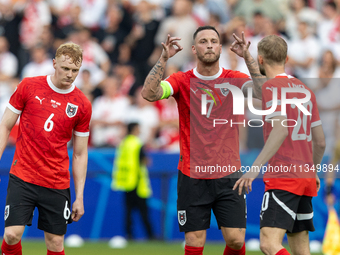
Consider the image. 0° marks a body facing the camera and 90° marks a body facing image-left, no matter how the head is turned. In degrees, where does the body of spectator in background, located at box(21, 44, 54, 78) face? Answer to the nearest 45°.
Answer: approximately 0°

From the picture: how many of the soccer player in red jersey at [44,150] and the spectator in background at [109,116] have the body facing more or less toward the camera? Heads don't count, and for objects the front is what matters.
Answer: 2

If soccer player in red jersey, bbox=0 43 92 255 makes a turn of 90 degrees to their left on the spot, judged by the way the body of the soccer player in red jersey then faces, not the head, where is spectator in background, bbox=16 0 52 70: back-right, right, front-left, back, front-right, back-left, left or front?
left

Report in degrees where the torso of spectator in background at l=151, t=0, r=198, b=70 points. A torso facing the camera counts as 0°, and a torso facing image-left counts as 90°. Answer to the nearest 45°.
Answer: approximately 0°

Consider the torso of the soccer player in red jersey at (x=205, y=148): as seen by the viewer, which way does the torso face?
toward the camera

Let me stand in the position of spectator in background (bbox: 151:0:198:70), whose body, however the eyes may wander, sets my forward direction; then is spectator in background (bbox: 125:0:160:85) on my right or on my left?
on my right

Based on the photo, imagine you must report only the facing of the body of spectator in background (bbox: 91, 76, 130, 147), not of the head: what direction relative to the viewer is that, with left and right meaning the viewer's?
facing the viewer

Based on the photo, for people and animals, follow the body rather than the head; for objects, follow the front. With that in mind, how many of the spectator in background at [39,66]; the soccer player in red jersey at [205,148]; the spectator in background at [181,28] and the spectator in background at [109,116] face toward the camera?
4

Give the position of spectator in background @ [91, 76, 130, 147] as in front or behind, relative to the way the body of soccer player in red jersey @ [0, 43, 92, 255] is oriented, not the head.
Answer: behind

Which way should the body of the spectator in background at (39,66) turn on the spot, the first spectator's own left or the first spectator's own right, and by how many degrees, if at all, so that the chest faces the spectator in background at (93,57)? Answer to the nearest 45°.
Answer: approximately 90° to the first spectator's own left

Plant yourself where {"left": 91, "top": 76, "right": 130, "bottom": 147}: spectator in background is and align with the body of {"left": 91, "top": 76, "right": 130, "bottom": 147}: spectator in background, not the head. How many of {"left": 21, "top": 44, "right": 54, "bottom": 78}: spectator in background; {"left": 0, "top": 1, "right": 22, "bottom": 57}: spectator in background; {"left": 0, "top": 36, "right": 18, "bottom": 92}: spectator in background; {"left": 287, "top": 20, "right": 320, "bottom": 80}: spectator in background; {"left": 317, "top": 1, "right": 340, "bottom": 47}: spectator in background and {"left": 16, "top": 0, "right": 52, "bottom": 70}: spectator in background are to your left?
2

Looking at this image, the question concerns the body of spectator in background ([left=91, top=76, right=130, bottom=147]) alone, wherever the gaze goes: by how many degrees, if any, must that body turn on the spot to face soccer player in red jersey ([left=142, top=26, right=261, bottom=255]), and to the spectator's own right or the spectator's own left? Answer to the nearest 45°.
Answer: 0° — they already face them

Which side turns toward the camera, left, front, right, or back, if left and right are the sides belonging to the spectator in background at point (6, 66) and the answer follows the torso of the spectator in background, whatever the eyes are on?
front
